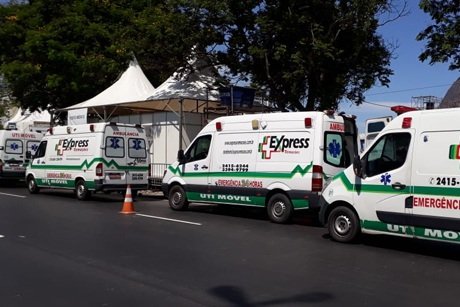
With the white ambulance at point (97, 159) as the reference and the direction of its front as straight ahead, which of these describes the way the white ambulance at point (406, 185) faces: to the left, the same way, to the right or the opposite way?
the same way

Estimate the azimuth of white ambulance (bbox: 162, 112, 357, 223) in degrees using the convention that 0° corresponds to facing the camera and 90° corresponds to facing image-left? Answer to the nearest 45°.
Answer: approximately 135°

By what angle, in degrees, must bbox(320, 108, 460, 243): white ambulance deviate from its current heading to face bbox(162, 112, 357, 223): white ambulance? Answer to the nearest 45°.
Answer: approximately 45° to its right

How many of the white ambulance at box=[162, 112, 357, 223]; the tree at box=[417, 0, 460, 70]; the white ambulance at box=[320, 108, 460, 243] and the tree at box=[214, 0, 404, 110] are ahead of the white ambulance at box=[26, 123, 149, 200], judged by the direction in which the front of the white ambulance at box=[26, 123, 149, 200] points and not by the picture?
0

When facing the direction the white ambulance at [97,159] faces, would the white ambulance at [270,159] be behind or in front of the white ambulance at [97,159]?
behind

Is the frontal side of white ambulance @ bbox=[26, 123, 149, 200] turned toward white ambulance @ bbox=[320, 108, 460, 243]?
no

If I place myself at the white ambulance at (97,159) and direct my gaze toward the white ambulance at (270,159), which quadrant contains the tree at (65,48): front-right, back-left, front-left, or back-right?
back-left

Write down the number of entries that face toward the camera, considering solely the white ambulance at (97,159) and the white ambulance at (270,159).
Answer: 0

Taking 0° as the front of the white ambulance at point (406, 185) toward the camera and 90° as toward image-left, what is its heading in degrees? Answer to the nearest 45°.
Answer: approximately 90°

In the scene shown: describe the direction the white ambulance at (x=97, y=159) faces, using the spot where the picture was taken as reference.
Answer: facing away from the viewer and to the left of the viewer

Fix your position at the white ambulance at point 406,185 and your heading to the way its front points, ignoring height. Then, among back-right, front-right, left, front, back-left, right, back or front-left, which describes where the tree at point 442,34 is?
right

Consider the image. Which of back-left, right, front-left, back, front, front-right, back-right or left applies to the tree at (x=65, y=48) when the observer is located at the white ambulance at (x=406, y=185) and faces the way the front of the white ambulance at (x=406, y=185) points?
front-right

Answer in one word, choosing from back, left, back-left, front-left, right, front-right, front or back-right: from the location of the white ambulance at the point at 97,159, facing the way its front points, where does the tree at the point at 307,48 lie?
back-right

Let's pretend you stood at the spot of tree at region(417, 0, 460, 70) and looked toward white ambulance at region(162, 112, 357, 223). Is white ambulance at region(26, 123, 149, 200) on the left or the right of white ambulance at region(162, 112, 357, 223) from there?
right

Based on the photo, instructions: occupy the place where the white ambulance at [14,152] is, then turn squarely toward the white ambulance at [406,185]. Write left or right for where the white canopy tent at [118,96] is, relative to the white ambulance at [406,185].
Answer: left

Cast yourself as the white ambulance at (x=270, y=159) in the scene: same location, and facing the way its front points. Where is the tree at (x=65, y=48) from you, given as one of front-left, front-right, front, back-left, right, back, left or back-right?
front

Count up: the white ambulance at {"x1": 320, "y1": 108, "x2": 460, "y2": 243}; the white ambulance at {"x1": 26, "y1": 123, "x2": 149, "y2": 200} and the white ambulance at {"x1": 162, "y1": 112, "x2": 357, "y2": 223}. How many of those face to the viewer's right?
0

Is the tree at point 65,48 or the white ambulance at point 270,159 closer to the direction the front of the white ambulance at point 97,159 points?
the tree

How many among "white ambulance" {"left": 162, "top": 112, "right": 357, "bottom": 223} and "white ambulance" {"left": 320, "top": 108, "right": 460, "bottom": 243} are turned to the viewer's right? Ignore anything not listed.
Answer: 0

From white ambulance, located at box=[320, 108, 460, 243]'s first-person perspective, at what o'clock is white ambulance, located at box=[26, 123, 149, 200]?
white ambulance, located at box=[26, 123, 149, 200] is roughly at 1 o'clock from white ambulance, located at box=[320, 108, 460, 243].

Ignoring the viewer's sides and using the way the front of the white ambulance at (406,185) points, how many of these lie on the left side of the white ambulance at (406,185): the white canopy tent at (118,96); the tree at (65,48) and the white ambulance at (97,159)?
0

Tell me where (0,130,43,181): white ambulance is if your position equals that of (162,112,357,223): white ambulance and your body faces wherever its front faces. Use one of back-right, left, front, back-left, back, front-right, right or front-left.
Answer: front
